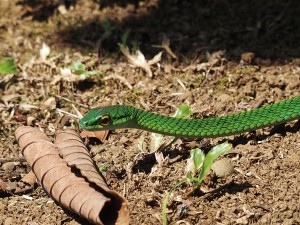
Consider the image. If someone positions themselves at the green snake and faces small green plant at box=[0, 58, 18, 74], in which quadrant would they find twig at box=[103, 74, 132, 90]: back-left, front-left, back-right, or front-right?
front-right

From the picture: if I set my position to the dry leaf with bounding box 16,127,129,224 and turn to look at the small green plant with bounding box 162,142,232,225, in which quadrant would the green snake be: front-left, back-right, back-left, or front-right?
front-left

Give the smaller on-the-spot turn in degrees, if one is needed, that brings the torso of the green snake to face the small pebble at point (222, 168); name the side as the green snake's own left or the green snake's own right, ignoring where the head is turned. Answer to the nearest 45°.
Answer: approximately 135° to the green snake's own left

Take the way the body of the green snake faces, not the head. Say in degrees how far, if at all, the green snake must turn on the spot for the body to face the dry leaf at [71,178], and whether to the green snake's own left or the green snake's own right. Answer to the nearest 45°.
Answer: approximately 45° to the green snake's own left

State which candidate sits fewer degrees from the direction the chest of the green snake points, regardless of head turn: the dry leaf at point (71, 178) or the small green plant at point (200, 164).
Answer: the dry leaf

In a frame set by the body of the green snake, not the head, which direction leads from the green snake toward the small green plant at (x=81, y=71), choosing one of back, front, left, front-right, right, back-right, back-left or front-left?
front-right

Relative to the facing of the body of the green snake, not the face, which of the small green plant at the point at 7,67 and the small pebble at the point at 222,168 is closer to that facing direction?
the small green plant

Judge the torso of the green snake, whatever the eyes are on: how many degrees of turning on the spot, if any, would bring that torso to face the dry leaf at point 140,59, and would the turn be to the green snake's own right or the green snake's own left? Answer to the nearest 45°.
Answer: approximately 90° to the green snake's own right

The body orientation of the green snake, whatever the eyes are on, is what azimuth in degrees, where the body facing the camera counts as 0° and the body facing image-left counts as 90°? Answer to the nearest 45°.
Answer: approximately 90°

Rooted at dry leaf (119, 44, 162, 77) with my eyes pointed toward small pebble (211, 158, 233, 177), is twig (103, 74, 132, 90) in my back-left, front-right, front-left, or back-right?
front-right

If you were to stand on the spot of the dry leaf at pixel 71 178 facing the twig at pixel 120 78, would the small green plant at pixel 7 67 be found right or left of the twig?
left

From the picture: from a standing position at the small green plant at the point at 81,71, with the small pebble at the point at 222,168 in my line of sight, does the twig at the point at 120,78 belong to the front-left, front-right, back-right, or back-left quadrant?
front-left

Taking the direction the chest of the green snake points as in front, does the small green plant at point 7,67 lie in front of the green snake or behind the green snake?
in front

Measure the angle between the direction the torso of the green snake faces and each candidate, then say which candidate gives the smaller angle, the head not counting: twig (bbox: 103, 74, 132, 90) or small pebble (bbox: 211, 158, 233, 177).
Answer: the twig

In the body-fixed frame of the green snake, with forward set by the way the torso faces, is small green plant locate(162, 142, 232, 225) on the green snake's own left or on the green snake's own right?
on the green snake's own left
